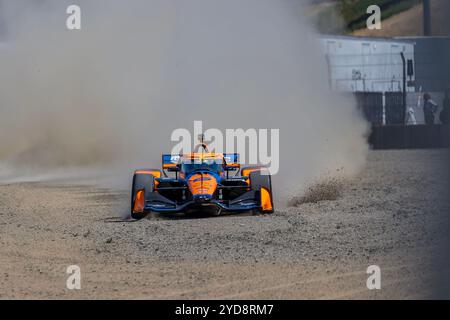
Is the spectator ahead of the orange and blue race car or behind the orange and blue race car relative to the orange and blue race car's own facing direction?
behind

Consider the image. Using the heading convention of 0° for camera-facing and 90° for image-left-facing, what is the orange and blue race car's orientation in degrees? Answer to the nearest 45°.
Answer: approximately 0°
